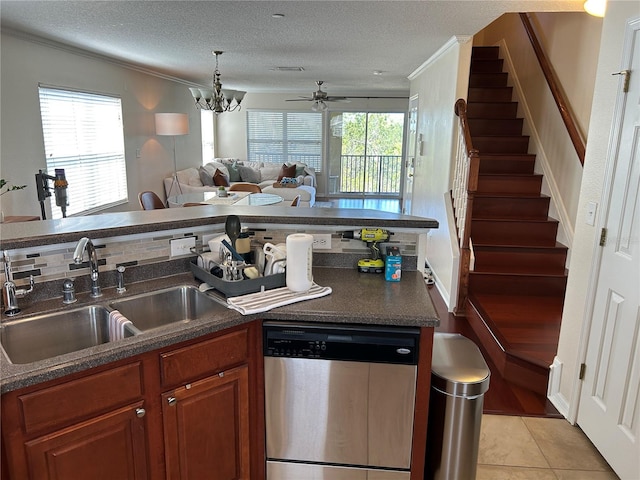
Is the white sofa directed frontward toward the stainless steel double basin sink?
yes

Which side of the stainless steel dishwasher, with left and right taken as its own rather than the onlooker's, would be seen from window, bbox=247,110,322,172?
back

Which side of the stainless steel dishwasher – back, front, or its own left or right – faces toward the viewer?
front

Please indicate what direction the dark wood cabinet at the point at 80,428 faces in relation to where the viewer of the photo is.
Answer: facing the viewer and to the right of the viewer

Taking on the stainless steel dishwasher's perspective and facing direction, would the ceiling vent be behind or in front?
behind

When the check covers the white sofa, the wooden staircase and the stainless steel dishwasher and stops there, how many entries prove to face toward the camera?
3

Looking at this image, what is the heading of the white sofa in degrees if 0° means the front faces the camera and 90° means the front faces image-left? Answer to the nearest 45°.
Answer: approximately 0°

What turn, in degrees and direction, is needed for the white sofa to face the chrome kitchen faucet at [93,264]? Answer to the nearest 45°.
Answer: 0° — it already faces it

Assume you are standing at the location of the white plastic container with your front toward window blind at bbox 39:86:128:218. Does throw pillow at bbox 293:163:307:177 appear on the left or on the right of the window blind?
right

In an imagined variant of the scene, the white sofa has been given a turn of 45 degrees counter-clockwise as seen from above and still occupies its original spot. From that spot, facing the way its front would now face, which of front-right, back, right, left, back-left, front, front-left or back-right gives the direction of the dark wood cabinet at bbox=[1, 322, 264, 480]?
front-right

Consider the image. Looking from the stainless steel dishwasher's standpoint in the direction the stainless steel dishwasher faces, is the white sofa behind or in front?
behind

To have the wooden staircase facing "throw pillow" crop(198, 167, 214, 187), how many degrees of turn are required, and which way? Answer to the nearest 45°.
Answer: approximately 135° to its right

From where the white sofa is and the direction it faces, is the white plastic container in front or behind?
in front

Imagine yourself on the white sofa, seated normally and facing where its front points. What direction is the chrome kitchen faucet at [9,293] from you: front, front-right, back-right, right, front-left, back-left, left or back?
front

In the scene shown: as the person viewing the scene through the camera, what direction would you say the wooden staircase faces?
facing the viewer

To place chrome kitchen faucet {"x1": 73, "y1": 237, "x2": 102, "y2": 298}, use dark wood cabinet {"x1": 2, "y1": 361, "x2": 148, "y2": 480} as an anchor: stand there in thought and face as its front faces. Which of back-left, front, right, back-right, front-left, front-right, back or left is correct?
back-left
